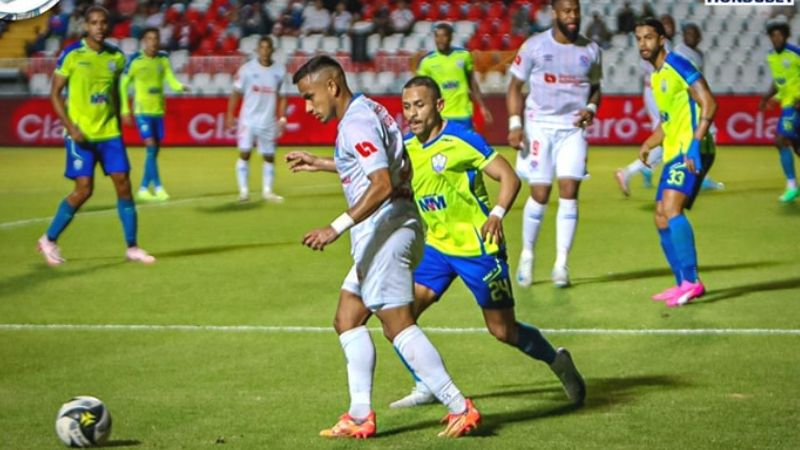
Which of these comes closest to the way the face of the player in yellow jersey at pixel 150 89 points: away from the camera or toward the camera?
toward the camera

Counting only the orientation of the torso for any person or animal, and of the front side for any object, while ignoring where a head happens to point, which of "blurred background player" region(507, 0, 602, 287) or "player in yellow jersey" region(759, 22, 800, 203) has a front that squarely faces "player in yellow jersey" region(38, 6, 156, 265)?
"player in yellow jersey" region(759, 22, 800, 203)

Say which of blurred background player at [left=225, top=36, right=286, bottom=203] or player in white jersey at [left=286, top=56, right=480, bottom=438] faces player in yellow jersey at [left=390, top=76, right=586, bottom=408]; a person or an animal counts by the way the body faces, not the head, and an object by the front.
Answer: the blurred background player

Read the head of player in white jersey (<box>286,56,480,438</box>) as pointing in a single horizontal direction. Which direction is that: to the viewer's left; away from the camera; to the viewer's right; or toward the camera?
to the viewer's left

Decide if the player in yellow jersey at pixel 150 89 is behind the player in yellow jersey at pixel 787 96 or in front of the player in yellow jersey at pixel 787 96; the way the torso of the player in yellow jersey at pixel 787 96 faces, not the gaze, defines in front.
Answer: in front

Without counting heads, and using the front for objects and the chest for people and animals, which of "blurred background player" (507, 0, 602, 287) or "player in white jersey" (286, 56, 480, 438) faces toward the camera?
the blurred background player

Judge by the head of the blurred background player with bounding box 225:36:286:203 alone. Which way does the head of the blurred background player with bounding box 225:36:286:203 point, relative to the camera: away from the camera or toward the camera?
toward the camera

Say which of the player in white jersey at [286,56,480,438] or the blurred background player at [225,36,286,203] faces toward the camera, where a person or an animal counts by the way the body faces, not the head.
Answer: the blurred background player

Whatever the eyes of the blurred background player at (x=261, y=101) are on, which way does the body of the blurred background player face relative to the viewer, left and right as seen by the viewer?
facing the viewer

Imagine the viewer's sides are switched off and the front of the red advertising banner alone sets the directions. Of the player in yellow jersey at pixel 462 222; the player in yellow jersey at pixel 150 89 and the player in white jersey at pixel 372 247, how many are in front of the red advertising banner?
3

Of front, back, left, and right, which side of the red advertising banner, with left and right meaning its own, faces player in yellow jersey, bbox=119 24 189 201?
front

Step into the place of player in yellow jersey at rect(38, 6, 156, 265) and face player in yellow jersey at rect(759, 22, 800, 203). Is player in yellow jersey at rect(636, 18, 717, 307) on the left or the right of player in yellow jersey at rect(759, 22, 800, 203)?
right

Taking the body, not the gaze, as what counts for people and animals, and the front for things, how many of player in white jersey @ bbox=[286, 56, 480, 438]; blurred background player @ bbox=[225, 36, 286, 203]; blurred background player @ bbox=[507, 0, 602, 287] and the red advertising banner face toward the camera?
3

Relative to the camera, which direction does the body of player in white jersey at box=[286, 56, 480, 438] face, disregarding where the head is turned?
to the viewer's left

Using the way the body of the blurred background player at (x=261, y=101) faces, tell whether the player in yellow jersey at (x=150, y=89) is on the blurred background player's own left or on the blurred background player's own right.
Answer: on the blurred background player's own right

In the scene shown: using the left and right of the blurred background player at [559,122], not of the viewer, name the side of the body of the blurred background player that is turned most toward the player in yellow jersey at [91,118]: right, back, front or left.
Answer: right
